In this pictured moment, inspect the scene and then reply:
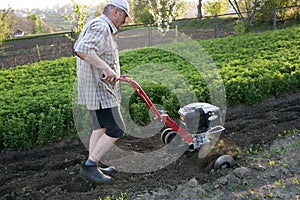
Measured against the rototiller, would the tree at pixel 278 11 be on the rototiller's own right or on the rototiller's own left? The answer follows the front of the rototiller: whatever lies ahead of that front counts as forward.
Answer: on the rototiller's own left

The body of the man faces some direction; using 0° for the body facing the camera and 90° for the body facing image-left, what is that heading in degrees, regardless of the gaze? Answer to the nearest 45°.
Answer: approximately 270°

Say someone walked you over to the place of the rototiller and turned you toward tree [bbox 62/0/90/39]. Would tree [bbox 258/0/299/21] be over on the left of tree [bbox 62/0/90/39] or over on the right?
right

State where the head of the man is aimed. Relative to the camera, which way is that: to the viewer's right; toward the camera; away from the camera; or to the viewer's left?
to the viewer's right

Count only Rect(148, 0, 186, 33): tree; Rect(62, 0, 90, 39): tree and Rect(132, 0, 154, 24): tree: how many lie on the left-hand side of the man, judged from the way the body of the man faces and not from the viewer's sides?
3

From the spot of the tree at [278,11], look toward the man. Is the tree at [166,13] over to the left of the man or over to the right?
right

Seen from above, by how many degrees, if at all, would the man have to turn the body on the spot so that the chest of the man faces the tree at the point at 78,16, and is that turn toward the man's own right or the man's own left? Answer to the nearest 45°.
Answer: approximately 90° to the man's own left

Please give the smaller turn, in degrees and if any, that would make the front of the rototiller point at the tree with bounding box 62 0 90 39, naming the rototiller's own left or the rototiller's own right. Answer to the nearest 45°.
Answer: approximately 90° to the rototiller's own left

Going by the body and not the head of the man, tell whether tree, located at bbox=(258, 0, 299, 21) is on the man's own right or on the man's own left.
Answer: on the man's own left

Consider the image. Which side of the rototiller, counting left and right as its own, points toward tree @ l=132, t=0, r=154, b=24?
left

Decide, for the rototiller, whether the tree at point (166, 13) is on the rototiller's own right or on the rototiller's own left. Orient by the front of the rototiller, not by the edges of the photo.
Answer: on the rototiller's own left

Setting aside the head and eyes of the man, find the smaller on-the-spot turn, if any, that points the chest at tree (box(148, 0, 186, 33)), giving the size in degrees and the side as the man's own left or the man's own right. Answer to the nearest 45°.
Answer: approximately 90° to the man's own left

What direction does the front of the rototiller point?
to the viewer's right
